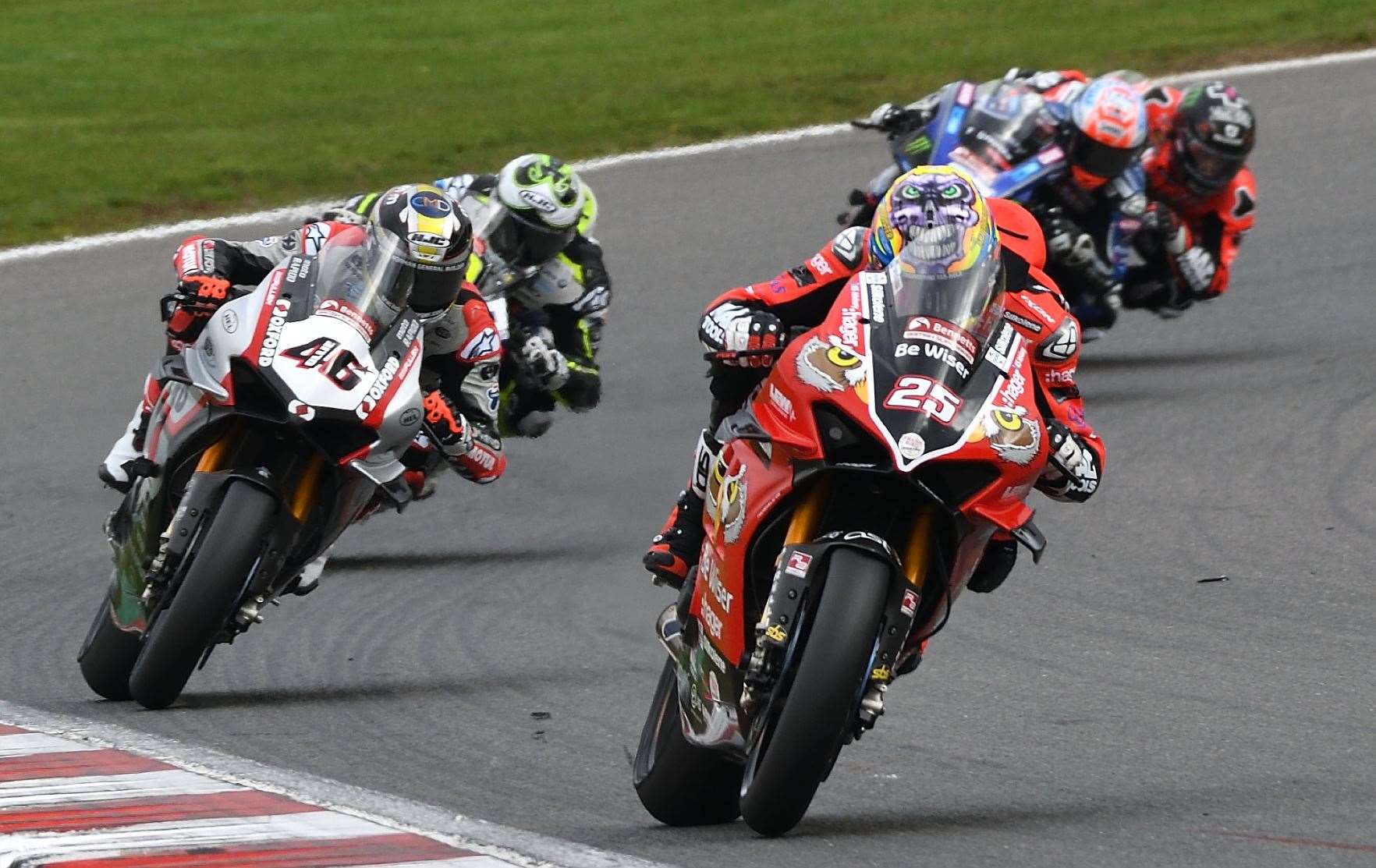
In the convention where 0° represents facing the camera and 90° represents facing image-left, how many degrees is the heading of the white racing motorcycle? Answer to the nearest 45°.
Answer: approximately 0°

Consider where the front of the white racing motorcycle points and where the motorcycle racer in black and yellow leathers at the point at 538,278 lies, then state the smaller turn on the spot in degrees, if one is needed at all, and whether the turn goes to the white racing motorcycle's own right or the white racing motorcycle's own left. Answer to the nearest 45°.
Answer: approximately 135° to the white racing motorcycle's own left

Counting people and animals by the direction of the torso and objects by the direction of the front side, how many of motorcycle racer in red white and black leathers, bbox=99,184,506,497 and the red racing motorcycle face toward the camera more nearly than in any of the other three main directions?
2

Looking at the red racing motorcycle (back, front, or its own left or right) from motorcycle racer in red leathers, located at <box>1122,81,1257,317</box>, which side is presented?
back

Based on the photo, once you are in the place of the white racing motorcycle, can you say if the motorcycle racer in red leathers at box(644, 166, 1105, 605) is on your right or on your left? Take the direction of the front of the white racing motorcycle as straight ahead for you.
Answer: on your left

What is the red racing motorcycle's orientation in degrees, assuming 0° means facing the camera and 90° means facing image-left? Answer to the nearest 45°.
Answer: approximately 0°

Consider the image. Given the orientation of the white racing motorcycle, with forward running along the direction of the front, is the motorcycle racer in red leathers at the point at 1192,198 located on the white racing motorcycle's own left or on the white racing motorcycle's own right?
on the white racing motorcycle's own left
